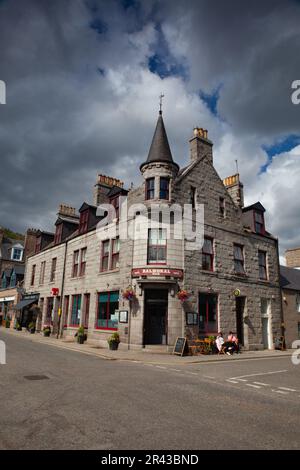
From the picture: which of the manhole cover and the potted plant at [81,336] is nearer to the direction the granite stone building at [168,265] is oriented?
the manhole cover

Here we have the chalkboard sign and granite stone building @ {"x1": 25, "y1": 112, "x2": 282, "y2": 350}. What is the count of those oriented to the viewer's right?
0

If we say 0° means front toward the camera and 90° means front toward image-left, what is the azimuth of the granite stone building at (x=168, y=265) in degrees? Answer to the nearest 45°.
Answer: approximately 0°

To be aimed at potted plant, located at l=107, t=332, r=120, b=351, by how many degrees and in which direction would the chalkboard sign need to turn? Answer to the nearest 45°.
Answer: approximately 45° to its right

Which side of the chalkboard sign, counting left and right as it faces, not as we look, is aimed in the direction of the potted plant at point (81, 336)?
right

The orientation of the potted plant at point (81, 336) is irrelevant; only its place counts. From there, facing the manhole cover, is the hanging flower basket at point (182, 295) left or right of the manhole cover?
left

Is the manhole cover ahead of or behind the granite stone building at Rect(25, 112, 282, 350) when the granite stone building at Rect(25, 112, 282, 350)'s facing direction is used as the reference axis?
ahead

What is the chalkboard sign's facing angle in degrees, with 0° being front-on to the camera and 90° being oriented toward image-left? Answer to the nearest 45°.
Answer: approximately 45°
